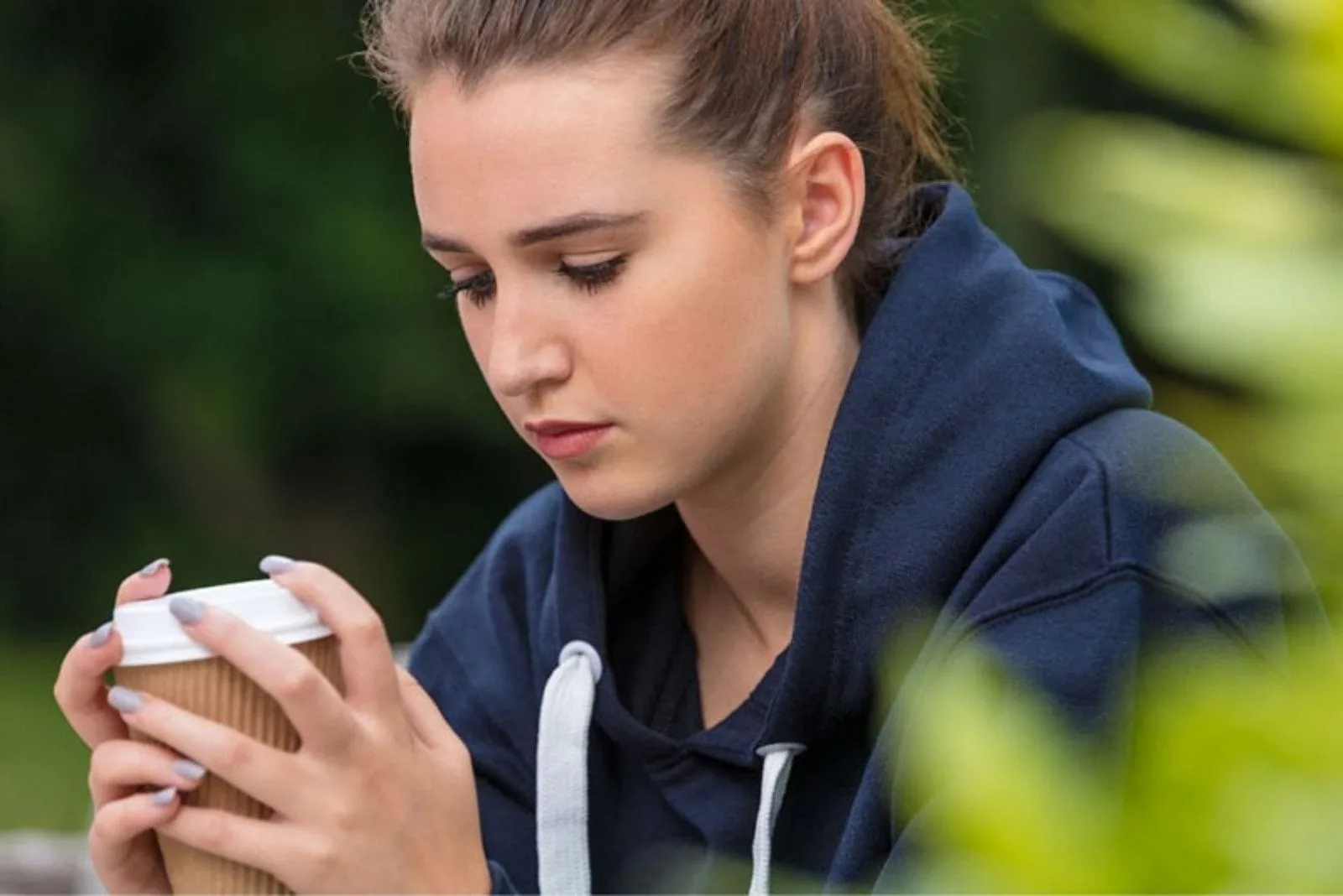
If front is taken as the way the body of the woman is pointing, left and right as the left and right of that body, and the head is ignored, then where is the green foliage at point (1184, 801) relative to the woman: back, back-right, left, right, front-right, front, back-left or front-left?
front-left

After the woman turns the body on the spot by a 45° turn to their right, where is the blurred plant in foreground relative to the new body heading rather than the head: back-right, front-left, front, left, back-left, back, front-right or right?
left

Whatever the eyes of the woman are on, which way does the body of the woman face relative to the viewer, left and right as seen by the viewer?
facing the viewer and to the left of the viewer
